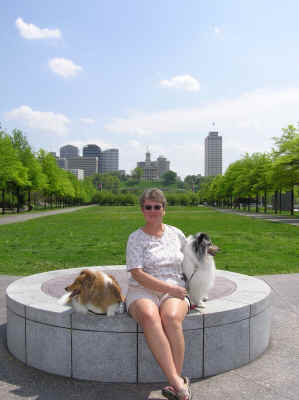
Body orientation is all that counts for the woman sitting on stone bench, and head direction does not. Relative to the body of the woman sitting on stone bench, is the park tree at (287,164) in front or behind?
behind

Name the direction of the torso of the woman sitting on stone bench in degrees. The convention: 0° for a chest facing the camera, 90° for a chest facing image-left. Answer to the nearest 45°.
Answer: approximately 0°

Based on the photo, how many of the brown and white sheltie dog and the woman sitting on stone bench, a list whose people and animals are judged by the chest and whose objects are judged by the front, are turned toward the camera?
1

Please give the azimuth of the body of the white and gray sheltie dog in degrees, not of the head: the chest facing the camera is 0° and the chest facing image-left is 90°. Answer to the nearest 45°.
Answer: approximately 315°

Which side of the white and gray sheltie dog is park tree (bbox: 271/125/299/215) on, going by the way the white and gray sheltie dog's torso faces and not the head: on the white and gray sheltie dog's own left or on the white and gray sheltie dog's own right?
on the white and gray sheltie dog's own left

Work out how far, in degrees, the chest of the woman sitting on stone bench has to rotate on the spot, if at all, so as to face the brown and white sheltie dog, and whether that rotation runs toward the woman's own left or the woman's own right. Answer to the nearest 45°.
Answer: approximately 90° to the woman's own right
